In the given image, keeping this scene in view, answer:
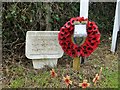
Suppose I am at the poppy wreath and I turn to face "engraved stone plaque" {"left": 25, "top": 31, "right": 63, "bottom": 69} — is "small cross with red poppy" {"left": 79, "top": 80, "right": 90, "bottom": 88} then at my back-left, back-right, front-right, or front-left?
back-left

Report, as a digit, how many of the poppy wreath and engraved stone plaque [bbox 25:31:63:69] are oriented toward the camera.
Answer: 2

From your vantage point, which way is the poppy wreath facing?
toward the camera

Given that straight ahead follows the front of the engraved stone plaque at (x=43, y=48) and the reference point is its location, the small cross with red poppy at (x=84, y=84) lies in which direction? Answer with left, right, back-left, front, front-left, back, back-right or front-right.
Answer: front-left

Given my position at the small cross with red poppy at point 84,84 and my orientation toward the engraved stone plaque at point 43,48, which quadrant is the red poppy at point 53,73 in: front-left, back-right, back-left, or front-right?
front-left
